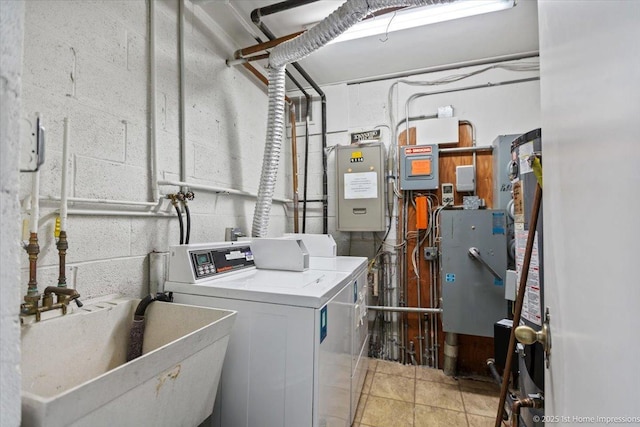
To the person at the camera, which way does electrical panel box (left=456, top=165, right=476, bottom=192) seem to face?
facing the viewer

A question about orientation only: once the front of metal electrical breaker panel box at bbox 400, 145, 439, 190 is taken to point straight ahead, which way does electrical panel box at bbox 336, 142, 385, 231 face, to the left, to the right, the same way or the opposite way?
the same way

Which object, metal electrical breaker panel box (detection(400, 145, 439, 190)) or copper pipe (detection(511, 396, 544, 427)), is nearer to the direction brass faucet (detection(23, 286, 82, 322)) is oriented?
the copper pipe

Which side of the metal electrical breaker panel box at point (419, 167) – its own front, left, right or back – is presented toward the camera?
front

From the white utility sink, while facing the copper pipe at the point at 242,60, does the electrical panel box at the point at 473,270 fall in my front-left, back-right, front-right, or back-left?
front-right

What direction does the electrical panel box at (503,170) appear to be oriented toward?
toward the camera
